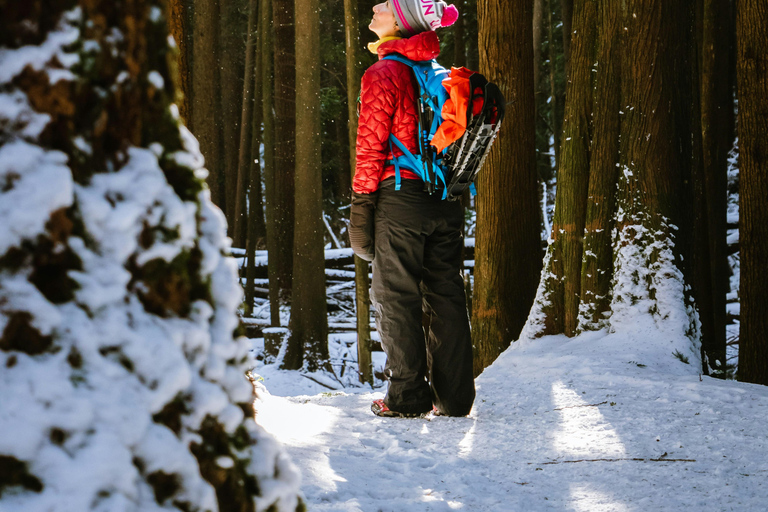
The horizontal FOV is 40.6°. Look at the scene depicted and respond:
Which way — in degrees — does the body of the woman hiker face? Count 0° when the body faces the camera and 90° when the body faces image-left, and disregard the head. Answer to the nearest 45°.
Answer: approximately 135°

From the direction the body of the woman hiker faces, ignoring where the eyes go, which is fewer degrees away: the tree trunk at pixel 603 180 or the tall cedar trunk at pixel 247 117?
the tall cedar trunk
